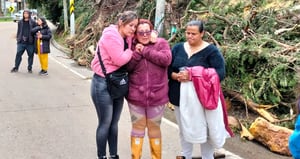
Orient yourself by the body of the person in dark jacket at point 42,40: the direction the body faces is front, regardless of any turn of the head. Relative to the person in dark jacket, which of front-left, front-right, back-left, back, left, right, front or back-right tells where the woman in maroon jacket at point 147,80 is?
front-left

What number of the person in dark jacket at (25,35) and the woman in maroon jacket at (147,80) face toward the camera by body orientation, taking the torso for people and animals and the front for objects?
2

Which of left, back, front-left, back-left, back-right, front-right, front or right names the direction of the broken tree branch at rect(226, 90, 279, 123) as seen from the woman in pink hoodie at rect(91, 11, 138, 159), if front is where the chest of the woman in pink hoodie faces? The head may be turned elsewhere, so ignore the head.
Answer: left

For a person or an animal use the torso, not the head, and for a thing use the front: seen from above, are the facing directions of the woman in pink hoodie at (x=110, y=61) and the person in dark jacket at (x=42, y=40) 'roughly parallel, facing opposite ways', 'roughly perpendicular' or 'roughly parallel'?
roughly perpendicular

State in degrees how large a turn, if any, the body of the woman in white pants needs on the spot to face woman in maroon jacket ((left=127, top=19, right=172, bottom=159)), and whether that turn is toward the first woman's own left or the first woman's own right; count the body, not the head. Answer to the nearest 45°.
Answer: approximately 45° to the first woman's own right

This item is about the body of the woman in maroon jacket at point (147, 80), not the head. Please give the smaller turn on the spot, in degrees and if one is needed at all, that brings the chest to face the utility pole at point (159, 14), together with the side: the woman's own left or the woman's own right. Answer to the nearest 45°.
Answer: approximately 180°

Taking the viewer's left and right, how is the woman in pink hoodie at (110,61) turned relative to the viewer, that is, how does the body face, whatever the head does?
facing the viewer and to the right of the viewer

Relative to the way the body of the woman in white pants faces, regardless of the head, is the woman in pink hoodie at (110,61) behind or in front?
in front

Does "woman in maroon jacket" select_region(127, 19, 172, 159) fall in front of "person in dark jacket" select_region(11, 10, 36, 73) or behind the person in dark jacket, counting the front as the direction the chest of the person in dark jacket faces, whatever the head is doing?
in front

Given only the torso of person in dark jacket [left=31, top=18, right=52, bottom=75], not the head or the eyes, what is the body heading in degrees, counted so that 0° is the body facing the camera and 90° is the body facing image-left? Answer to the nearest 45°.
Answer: approximately 45°
